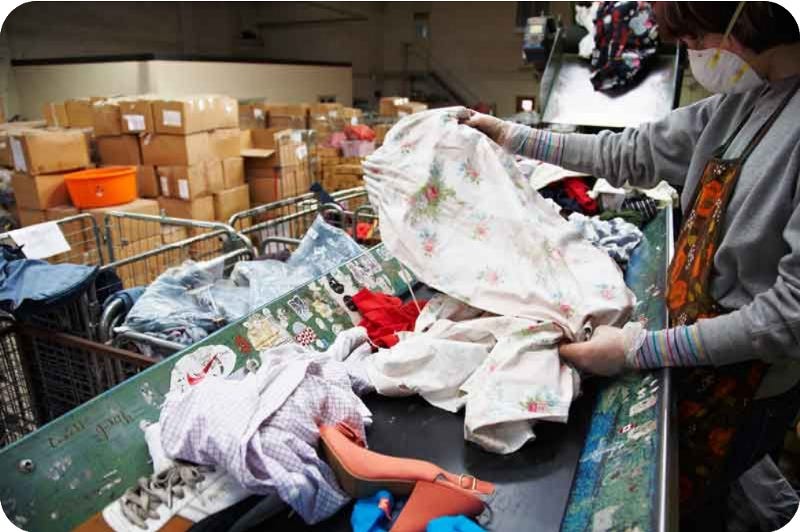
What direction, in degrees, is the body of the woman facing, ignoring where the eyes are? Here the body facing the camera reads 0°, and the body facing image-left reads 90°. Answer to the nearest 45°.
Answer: approximately 90°

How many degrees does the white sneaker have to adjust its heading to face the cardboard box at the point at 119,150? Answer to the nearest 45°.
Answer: approximately 135° to its right

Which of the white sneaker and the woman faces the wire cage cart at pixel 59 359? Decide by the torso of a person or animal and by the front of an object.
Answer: the woman

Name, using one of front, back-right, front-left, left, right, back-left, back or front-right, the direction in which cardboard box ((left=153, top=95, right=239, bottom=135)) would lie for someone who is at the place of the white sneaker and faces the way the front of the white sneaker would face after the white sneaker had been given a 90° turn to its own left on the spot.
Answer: back-left

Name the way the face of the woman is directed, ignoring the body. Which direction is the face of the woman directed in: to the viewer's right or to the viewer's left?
to the viewer's left

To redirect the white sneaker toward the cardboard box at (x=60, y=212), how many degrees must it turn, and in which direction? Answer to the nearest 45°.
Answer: approximately 135° to its right

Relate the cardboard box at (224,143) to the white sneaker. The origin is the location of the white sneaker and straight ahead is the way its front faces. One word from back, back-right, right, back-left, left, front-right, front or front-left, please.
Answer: back-right
